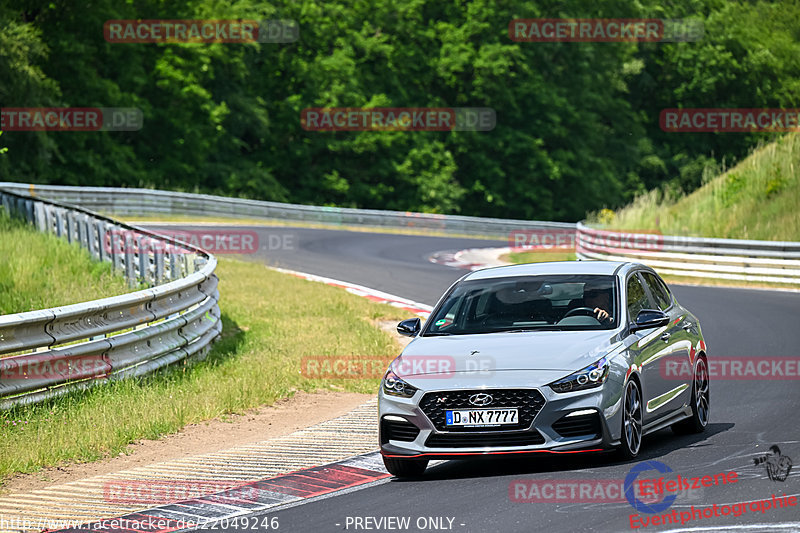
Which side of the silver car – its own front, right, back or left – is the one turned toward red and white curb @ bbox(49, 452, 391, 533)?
front

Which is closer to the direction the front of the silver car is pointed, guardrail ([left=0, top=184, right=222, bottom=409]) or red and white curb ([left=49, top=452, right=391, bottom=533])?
the red and white curb

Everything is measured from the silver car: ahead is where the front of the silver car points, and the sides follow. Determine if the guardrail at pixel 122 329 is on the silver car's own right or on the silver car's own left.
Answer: on the silver car's own right

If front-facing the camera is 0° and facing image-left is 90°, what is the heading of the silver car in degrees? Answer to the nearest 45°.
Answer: approximately 45°

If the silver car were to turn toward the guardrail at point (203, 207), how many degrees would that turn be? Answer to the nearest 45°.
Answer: approximately 135° to its right
